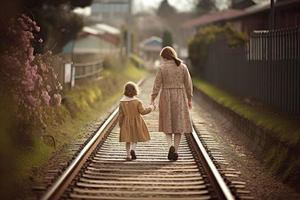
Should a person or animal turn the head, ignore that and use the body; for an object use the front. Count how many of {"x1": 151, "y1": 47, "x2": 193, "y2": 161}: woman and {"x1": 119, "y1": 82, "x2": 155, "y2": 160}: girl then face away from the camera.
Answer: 2

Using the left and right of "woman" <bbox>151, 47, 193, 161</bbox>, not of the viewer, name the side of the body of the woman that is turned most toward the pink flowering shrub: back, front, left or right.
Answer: left

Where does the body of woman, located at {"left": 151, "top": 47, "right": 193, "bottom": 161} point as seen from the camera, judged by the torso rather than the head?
away from the camera

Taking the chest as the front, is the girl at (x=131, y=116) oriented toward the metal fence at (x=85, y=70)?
yes

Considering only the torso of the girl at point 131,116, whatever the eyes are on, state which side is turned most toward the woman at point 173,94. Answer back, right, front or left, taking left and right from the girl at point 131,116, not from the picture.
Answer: right

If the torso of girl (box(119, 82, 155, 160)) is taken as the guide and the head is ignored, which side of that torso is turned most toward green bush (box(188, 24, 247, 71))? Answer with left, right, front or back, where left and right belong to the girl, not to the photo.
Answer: front

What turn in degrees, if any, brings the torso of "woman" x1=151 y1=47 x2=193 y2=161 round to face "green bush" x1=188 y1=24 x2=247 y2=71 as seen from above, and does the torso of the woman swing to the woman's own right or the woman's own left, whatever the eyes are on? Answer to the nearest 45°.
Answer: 0° — they already face it

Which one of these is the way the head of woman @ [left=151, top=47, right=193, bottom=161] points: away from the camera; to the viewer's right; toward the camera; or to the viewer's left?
away from the camera

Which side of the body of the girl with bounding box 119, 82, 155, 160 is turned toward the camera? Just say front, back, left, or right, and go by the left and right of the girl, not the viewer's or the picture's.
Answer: back

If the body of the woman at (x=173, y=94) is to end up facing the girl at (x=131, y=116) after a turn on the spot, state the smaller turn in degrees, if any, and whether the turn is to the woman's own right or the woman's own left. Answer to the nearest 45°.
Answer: approximately 90° to the woman's own left

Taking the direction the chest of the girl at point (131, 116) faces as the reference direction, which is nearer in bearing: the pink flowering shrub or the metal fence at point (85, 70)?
the metal fence

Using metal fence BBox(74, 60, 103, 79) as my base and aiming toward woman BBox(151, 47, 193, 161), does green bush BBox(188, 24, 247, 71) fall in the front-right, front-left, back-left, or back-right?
back-left
